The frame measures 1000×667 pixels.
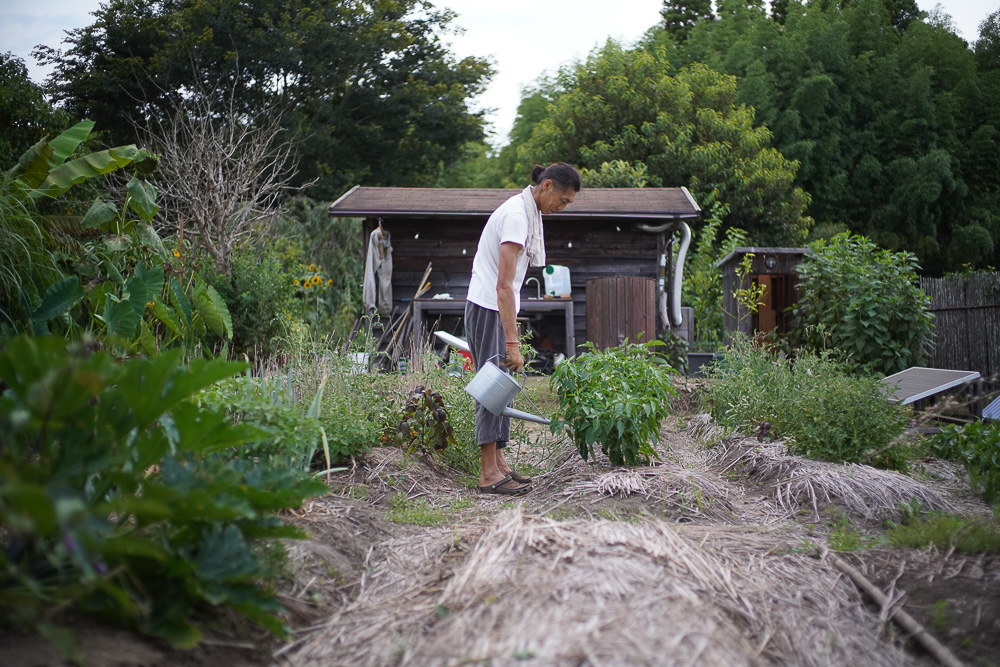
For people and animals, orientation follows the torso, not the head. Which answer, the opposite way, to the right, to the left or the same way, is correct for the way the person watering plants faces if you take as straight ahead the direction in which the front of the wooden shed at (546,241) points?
to the left

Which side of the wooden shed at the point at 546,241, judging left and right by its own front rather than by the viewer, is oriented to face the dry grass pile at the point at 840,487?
front

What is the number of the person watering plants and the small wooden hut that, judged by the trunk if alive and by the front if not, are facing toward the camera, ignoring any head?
1

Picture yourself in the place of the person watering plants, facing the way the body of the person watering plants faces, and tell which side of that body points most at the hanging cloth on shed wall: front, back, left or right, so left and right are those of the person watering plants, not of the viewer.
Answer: left

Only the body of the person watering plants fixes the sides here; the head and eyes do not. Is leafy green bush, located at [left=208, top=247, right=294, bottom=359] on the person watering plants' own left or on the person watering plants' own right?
on the person watering plants' own left

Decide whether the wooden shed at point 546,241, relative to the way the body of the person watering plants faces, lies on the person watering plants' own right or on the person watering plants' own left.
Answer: on the person watering plants' own left

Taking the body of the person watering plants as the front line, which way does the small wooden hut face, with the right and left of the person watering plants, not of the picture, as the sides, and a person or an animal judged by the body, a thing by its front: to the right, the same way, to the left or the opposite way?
to the right

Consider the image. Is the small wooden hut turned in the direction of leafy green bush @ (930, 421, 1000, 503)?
yes

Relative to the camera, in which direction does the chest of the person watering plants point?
to the viewer's right
